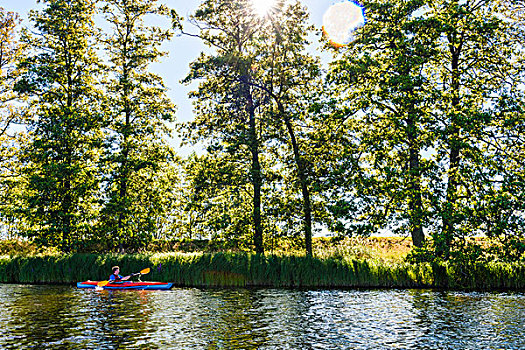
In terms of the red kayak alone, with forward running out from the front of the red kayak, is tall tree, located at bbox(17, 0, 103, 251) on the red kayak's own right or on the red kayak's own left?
on the red kayak's own left

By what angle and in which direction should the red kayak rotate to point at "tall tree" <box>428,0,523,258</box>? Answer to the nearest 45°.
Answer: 0° — it already faces it

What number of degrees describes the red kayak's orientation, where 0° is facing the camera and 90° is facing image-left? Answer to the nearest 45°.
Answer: approximately 270°
